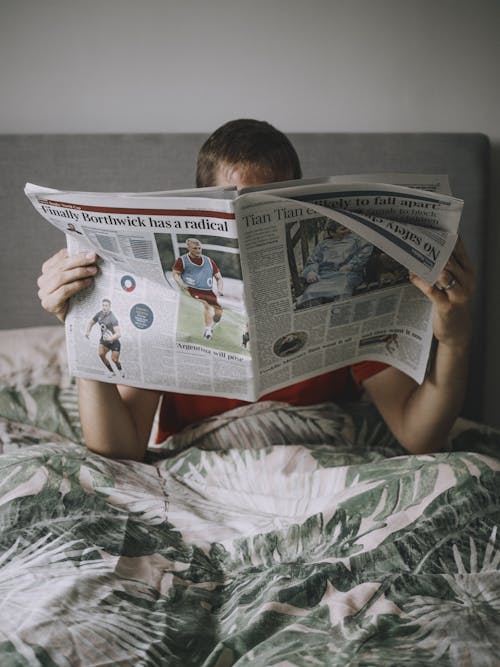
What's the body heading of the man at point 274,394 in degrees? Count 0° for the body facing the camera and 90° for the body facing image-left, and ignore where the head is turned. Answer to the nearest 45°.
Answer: approximately 0°
